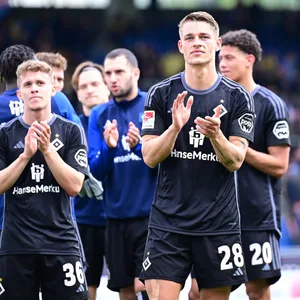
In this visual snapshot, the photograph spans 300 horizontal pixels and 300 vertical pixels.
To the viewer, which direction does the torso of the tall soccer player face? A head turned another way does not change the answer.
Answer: toward the camera

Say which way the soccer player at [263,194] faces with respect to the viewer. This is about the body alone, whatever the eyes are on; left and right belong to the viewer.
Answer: facing the viewer and to the left of the viewer

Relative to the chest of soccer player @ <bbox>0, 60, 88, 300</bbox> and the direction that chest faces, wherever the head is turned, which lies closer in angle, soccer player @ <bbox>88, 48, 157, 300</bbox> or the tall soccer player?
the tall soccer player

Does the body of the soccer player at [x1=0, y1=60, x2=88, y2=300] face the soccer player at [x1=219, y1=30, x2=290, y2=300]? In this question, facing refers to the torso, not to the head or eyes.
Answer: no

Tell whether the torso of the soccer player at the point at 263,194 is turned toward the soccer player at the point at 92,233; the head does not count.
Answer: no

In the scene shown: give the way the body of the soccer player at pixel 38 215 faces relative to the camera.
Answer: toward the camera

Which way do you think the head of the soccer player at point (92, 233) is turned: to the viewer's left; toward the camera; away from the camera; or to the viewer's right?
toward the camera

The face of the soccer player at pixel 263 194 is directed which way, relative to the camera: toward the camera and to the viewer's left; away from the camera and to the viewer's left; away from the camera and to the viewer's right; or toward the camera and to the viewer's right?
toward the camera and to the viewer's left

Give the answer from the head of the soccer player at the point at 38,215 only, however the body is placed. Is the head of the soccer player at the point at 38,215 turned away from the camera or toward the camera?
toward the camera

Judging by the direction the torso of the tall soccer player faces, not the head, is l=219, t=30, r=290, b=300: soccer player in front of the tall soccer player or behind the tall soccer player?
behind

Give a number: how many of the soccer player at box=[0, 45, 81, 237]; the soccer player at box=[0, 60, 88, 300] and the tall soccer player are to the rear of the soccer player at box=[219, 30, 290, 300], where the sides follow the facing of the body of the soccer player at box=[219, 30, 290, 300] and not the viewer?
0

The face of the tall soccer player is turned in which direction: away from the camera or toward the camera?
toward the camera

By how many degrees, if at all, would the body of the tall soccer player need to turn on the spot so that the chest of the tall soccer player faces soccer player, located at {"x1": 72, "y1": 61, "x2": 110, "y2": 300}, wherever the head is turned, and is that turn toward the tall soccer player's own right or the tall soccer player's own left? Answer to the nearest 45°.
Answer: approximately 135° to the tall soccer player's own right

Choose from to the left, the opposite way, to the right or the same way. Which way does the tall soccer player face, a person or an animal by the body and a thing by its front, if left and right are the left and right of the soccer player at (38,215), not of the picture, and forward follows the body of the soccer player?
the same way

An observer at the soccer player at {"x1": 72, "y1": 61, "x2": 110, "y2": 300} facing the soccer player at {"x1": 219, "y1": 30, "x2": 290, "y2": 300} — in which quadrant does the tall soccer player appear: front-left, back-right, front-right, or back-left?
front-right

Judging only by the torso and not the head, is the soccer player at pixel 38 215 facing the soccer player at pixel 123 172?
no

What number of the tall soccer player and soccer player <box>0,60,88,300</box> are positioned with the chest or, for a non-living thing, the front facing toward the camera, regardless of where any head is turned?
2
